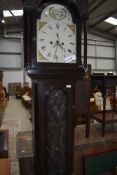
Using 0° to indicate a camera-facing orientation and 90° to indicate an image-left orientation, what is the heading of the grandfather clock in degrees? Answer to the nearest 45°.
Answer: approximately 0°

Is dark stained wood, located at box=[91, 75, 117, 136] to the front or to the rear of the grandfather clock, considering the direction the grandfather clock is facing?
to the rear
